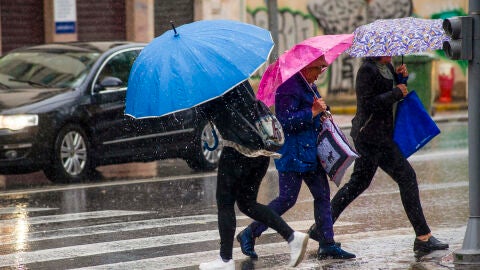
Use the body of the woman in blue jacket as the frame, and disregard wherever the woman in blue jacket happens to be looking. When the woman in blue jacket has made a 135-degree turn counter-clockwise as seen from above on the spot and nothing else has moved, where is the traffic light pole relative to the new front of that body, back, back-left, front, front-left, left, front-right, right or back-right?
back-right

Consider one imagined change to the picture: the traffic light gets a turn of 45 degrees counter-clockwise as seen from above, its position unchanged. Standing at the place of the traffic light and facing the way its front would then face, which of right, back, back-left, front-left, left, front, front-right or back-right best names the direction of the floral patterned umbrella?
right

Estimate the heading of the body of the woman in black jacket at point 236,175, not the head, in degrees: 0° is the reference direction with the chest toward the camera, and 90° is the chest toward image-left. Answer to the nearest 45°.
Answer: approximately 90°

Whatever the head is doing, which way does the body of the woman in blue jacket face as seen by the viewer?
to the viewer's right

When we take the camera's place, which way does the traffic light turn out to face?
facing to the left of the viewer

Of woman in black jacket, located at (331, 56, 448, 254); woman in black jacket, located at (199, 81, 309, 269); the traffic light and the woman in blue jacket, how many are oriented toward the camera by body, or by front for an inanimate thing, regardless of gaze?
0

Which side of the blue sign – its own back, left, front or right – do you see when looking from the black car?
front

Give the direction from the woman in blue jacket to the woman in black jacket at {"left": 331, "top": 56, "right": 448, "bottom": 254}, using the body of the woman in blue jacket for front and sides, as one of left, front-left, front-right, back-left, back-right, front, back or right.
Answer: front-left

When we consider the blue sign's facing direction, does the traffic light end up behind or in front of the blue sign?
in front

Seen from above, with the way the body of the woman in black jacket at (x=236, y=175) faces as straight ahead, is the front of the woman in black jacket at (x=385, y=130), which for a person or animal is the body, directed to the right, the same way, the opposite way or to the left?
the opposite way

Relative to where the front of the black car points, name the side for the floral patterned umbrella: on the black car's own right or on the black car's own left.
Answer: on the black car's own left
